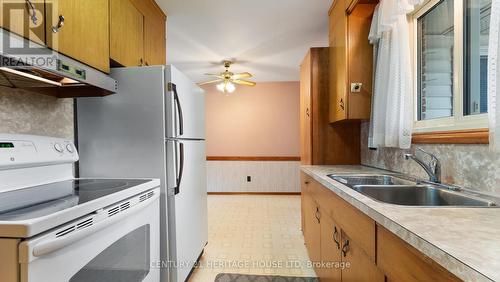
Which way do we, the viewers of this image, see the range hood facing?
facing the viewer and to the right of the viewer

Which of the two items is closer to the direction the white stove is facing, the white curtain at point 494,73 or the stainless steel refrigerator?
the white curtain

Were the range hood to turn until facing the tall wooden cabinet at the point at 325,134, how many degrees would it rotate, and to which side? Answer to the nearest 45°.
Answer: approximately 45° to its left

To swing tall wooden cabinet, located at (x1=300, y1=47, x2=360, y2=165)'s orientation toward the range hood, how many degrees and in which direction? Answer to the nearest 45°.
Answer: approximately 45° to its left

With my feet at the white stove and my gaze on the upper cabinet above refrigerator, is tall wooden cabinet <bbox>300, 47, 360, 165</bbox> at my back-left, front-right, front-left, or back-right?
front-right

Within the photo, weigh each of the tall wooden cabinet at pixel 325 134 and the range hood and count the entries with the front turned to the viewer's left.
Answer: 1

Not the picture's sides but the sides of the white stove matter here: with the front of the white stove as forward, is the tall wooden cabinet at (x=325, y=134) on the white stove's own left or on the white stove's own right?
on the white stove's own left

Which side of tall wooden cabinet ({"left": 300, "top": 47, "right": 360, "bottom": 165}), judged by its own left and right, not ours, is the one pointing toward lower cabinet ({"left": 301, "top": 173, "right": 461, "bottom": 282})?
left

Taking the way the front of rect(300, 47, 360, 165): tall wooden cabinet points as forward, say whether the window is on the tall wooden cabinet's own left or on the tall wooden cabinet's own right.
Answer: on the tall wooden cabinet's own left

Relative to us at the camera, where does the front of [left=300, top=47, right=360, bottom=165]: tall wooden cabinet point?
facing to the left of the viewer

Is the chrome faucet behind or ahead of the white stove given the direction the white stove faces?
ahead

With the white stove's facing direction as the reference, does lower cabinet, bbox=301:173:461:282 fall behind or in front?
in front

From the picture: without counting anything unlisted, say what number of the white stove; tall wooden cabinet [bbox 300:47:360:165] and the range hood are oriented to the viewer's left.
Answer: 1

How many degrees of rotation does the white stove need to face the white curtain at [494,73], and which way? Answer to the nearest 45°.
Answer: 0° — it already faces it

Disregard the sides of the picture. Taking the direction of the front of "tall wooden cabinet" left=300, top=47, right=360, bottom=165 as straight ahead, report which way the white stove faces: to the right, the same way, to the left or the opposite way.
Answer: the opposite way
